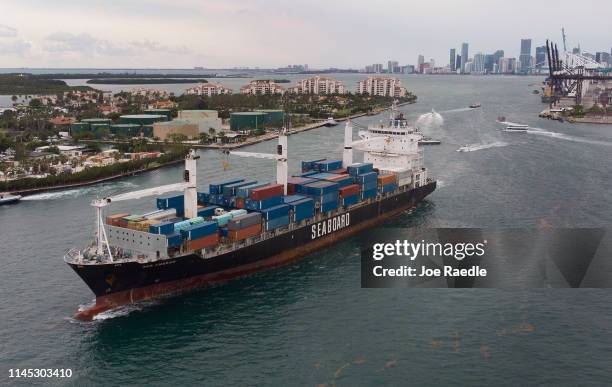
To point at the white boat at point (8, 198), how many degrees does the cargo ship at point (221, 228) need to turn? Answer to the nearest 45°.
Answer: approximately 90° to its right

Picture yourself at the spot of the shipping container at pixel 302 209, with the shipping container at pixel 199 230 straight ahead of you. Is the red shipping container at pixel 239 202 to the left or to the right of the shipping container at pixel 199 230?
right

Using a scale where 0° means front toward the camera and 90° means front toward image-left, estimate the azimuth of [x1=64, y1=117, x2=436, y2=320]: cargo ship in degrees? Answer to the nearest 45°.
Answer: approximately 45°
